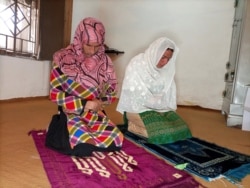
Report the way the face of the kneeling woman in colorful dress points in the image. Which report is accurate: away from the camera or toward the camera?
toward the camera

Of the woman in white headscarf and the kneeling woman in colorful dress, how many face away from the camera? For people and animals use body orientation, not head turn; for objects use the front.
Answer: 0

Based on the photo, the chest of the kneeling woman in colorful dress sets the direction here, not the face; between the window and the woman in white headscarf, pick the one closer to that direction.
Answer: the woman in white headscarf

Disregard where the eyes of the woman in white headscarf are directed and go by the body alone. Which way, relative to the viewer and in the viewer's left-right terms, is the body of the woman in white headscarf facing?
facing the viewer and to the right of the viewer

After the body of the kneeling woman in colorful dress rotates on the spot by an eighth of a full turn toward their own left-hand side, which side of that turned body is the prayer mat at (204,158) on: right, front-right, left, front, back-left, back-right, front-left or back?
front

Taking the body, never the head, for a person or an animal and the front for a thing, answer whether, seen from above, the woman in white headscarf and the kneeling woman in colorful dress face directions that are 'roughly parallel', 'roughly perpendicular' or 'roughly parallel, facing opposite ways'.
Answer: roughly parallel

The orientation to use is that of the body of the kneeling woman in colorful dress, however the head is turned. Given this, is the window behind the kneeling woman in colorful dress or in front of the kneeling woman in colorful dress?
behind

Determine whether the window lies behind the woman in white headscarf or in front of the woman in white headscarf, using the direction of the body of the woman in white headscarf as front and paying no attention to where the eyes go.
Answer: behind

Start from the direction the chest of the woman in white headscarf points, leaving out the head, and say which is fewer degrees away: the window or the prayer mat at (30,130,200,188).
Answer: the prayer mat

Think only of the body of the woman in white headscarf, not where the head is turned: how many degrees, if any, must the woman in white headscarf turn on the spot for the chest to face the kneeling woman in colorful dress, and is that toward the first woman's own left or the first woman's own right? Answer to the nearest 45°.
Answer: approximately 90° to the first woman's own right

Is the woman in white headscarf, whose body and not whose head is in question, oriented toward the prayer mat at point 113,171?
no
